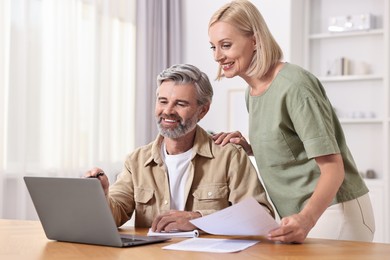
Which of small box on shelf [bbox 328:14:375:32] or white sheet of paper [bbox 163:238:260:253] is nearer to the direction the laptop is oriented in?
the small box on shelf

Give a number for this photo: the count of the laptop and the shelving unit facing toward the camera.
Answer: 1

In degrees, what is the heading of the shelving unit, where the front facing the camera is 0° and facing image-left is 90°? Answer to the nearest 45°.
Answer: approximately 0°

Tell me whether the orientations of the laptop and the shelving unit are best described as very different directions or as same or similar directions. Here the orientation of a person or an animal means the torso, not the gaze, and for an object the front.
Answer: very different directions

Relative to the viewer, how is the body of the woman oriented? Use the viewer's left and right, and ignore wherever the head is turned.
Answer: facing the viewer and to the left of the viewer

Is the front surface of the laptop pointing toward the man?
yes

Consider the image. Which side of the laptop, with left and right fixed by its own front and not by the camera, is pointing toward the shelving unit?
front

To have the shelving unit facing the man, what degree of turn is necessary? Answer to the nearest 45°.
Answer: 0° — it already faces them

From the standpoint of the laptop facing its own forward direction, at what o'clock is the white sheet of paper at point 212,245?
The white sheet of paper is roughly at 2 o'clock from the laptop.

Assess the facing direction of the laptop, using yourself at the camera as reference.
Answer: facing away from the viewer and to the right of the viewer

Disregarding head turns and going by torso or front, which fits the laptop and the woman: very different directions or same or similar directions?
very different directions

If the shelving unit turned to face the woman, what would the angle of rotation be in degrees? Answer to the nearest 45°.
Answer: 0° — it already faces them
